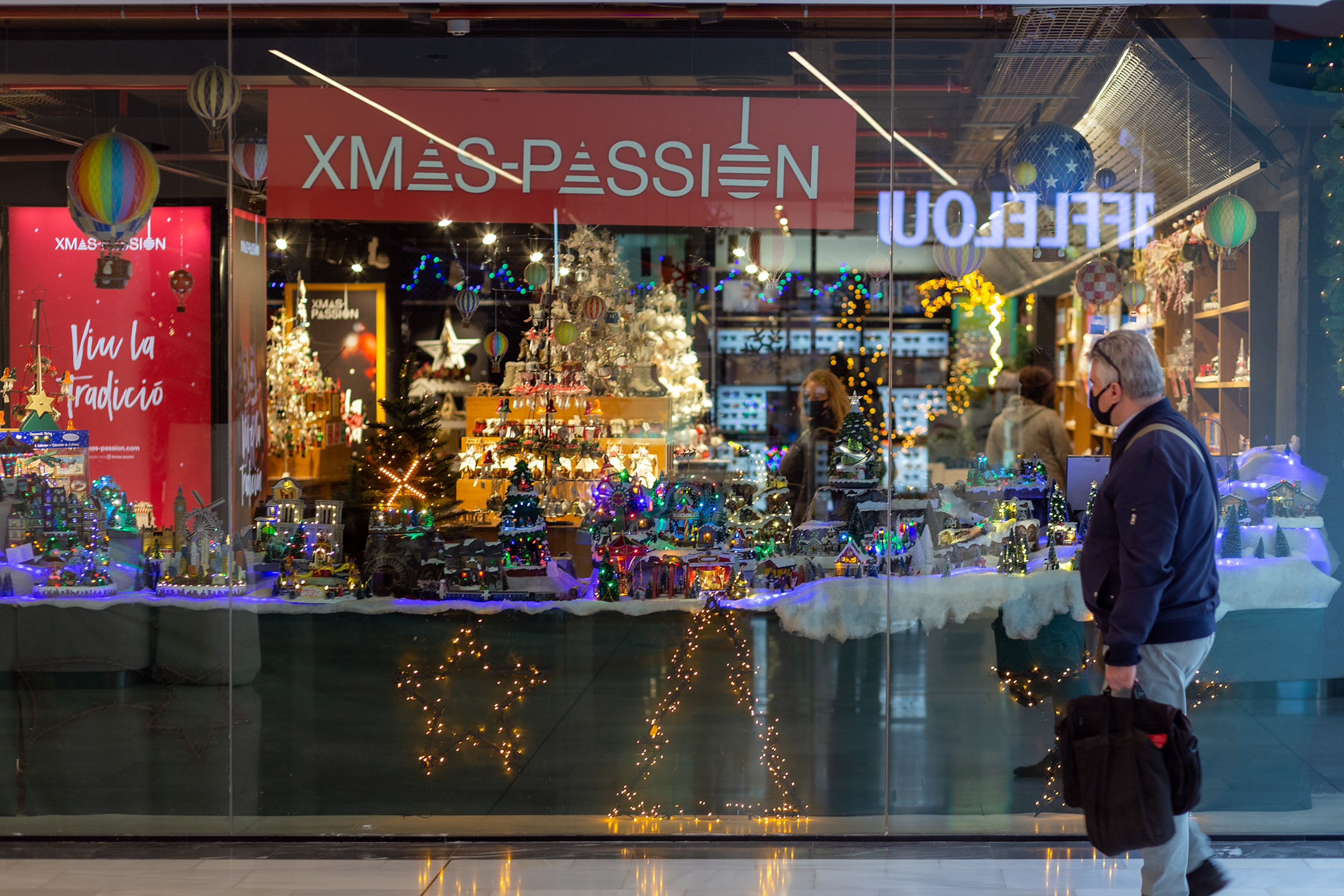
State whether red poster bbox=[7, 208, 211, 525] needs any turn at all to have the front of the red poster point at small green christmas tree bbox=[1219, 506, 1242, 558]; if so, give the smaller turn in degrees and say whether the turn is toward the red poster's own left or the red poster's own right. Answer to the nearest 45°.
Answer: approximately 45° to the red poster's own left

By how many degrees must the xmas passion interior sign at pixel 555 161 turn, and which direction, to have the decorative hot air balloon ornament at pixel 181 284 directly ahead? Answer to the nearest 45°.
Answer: approximately 90° to its right

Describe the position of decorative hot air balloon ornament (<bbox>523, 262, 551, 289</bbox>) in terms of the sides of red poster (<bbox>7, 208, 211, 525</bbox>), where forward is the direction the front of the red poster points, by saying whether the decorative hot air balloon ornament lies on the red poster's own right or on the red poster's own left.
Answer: on the red poster's own left

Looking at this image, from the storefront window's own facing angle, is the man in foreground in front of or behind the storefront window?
in front

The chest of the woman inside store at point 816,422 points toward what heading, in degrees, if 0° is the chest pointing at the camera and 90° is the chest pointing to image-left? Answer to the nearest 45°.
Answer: approximately 45°
